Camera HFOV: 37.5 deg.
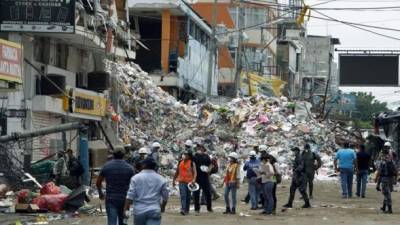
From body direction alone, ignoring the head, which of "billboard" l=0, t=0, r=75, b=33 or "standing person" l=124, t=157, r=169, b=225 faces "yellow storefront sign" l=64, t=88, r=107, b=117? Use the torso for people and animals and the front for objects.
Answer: the standing person

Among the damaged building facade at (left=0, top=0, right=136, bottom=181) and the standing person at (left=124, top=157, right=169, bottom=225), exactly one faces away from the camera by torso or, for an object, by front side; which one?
the standing person

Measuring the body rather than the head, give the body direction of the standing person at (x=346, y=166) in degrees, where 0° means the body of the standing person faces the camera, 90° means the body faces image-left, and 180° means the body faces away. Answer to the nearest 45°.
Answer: approximately 180°

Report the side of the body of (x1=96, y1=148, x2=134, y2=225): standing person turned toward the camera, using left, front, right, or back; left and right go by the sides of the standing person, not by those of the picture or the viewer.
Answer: back

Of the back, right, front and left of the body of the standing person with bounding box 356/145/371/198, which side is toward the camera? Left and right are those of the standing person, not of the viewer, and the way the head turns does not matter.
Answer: back

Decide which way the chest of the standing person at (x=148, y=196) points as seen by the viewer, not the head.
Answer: away from the camera
